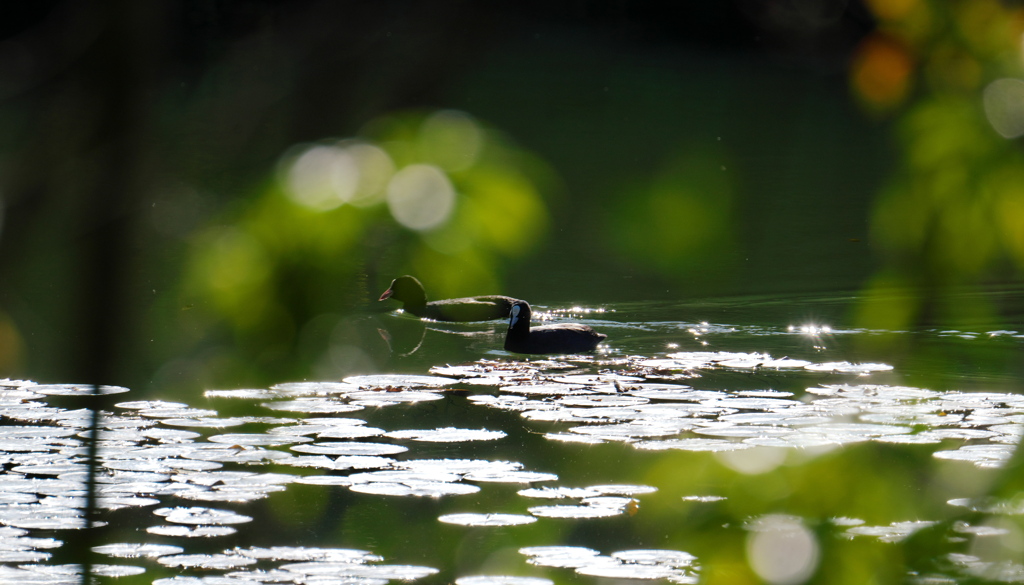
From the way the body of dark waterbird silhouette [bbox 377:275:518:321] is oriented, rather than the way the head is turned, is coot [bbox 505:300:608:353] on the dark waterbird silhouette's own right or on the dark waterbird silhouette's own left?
on the dark waterbird silhouette's own left

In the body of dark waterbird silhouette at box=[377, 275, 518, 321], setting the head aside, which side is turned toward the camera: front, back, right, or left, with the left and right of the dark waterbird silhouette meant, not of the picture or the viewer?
left

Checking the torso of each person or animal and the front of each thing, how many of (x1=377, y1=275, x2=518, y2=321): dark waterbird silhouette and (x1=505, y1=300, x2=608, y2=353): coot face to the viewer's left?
2

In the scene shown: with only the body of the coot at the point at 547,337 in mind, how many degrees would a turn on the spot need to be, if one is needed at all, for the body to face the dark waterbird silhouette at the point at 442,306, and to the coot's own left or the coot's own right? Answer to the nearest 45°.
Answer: approximately 45° to the coot's own right

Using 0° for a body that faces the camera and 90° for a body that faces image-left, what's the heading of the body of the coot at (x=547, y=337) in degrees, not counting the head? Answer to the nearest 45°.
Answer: approximately 90°
